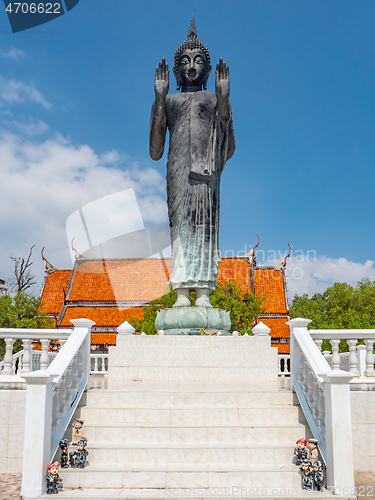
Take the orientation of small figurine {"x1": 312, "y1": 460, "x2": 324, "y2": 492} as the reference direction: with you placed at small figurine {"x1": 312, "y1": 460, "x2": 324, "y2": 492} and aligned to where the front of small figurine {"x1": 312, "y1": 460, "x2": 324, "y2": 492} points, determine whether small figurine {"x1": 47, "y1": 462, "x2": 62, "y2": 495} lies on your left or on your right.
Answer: on your right

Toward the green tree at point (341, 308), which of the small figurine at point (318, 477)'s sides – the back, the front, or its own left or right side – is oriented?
back

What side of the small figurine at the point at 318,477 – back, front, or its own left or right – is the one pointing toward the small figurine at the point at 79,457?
right

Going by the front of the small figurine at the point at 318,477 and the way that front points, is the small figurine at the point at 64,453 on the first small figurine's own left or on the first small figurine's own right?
on the first small figurine's own right

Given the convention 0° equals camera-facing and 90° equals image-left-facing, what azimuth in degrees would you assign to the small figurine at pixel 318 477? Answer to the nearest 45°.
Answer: approximately 0°

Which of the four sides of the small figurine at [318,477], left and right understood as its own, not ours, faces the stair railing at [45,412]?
right
